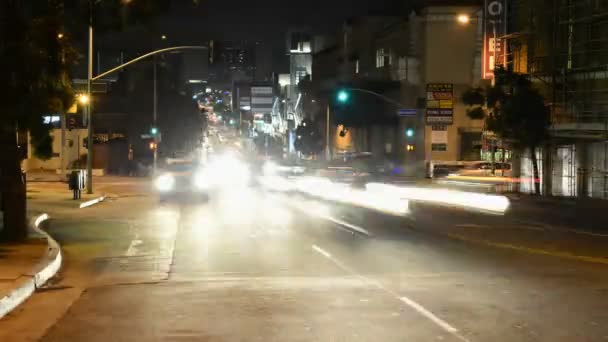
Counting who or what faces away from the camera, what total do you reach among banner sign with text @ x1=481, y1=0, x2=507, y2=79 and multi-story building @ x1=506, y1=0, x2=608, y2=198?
0

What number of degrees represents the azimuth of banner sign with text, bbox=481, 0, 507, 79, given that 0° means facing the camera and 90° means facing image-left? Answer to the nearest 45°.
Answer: approximately 0°

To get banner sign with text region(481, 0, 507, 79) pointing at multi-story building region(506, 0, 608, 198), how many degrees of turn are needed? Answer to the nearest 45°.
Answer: approximately 45° to its left

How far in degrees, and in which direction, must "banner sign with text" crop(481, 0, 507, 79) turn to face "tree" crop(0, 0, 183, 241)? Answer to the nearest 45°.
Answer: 0° — it already faces it

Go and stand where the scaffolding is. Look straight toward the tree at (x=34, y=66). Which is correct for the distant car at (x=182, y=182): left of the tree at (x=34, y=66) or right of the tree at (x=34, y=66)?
right

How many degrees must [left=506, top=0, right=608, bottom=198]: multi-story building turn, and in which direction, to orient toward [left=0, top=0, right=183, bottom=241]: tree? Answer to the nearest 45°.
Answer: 0° — it already faces it

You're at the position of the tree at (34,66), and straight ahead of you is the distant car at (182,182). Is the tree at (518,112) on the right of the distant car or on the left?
right
